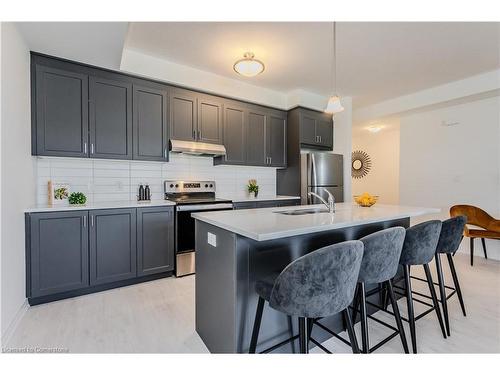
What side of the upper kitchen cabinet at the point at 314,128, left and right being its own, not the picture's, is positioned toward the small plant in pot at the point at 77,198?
right

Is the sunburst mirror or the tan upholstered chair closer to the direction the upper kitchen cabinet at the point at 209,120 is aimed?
the tan upholstered chair

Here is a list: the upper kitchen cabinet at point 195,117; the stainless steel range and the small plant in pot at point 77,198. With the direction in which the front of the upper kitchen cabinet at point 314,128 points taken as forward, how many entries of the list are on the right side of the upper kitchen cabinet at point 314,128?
3

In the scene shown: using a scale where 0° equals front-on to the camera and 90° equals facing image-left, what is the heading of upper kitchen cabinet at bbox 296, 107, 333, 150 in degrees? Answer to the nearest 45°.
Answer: approximately 315°

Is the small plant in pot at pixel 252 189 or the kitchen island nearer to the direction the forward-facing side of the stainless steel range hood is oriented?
the kitchen island
